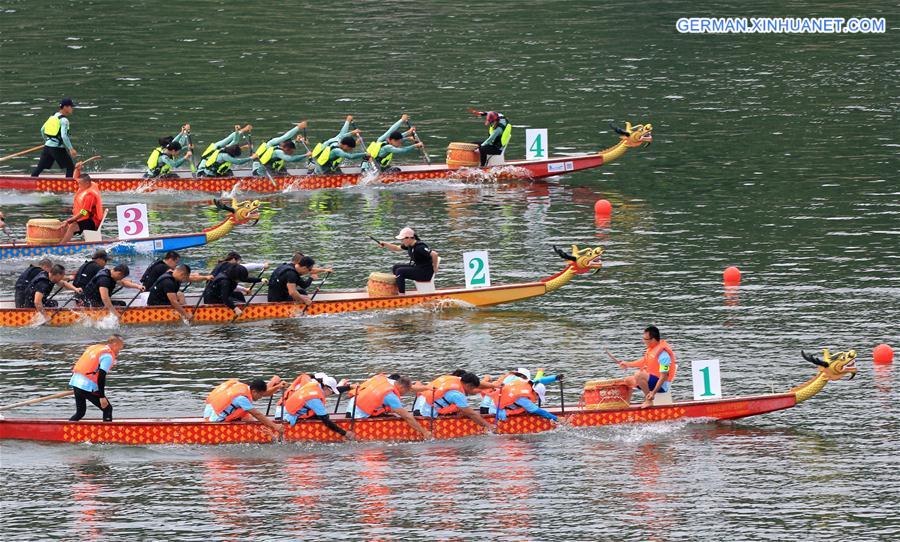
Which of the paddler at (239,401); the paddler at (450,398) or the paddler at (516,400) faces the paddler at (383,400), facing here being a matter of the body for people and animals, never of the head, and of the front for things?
the paddler at (239,401)

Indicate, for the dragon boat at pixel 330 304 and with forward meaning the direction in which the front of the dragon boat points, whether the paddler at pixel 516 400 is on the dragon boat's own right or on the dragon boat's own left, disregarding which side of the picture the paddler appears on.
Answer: on the dragon boat's own right

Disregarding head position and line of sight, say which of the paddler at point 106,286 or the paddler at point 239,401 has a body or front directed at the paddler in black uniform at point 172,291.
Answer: the paddler at point 106,286

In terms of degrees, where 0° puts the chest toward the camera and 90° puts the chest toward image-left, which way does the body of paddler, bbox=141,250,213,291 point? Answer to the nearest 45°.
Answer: approximately 270°

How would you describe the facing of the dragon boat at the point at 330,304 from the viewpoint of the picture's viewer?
facing to the right of the viewer

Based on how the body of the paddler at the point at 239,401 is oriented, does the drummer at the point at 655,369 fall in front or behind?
in front

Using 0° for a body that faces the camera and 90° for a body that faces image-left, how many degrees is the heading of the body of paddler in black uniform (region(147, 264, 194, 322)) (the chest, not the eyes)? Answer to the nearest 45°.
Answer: approximately 270°

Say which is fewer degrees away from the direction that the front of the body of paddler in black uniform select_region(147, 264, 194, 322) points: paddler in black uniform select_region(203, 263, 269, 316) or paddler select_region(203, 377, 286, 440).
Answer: the paddler in black uniform

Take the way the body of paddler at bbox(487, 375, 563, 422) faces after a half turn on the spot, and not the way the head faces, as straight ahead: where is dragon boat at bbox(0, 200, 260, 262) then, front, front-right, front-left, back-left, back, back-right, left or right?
front-right

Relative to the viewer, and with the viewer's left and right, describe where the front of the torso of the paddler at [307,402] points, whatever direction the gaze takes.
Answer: facing to the right of the viewer

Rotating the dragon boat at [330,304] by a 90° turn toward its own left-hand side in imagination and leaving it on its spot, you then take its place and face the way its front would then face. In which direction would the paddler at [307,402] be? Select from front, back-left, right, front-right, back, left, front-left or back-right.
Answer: back

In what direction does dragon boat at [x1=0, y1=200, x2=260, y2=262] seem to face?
to the viewer's right

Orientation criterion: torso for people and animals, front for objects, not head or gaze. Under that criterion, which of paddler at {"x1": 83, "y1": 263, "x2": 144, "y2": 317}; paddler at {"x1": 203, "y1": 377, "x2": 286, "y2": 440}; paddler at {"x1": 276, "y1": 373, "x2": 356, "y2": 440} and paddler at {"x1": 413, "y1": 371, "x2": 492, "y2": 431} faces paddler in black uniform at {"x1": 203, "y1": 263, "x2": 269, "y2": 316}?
paddler at {"x1": 83, "y1": 263, "x2": 144, "y2": 317}

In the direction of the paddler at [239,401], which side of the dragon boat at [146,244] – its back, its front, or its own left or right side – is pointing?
right

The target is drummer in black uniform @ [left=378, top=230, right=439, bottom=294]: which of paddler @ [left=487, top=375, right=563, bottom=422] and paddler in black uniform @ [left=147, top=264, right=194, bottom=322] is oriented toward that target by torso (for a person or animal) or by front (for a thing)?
paddler in black uniform @ [left=147, top=264, right=194, bottom=322]

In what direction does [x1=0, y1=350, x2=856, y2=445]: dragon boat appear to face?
to the viewer's right

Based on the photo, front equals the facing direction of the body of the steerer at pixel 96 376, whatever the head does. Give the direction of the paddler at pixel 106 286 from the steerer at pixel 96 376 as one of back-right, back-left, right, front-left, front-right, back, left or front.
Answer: left
